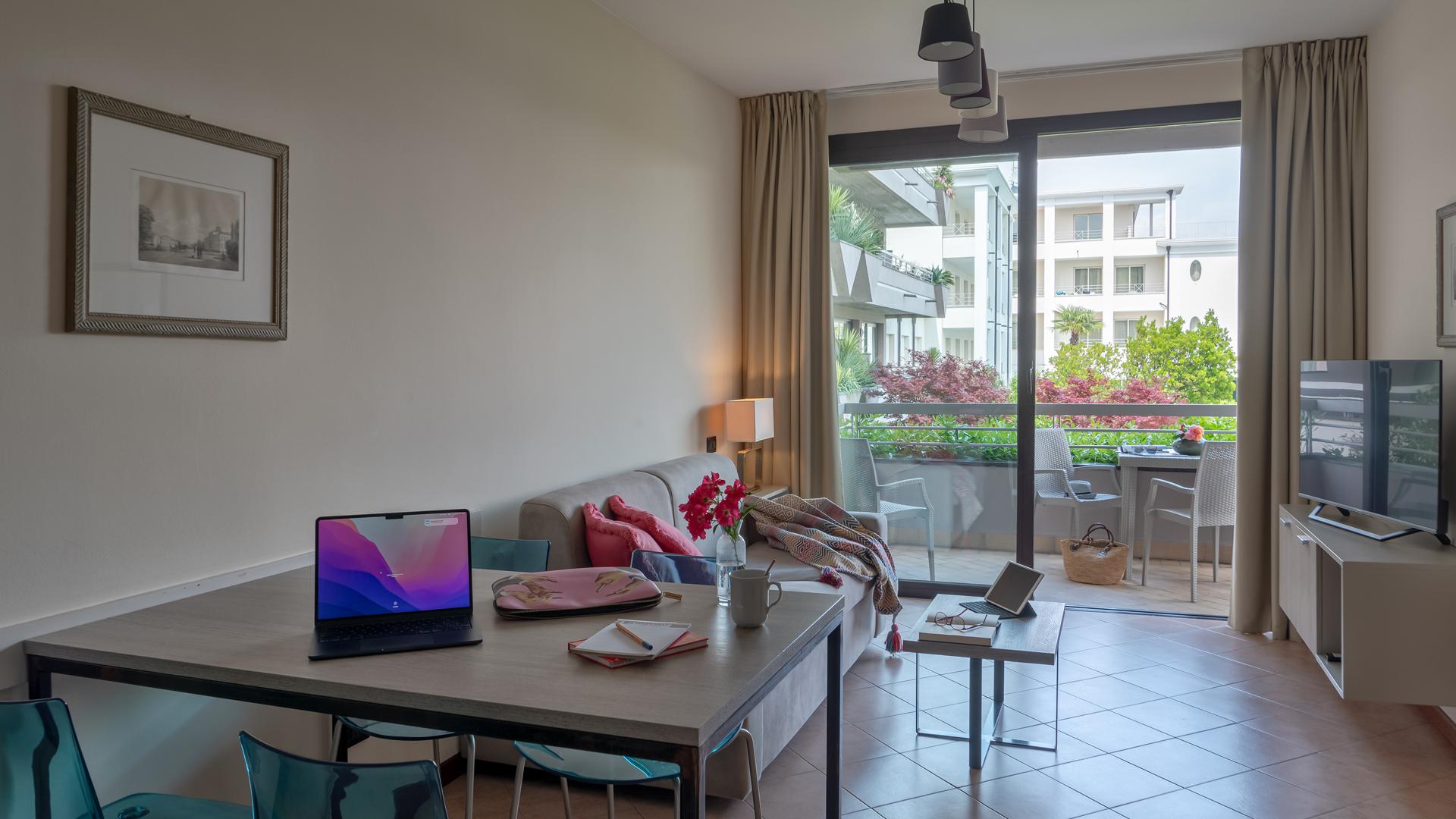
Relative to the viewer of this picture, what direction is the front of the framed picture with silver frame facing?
facing the viewer and to the right of the viewer

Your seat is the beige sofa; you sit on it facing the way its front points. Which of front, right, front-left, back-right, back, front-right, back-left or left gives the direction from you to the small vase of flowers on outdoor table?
left

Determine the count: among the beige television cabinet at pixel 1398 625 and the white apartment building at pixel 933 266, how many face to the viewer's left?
1

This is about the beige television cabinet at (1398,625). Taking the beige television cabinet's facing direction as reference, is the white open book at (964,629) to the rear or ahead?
ahead

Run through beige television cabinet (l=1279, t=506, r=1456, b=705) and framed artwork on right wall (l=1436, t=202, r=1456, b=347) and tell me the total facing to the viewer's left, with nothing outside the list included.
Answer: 2

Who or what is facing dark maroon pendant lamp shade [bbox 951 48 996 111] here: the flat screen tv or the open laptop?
the flat screen tv

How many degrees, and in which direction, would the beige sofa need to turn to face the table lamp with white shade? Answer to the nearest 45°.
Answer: approximately 135° to its left

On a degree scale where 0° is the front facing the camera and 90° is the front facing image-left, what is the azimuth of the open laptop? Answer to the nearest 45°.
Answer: approximately 0°

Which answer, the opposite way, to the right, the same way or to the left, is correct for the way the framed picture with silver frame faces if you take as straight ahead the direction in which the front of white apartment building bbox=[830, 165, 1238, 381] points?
to the left

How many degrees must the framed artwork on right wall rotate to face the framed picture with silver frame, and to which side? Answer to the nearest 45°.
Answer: approximately 45° to its left

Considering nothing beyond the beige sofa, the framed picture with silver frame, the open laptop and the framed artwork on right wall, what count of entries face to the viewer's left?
1

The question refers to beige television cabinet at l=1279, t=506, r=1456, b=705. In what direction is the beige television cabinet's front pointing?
to the viewer's left

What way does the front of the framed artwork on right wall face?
to the viewer's left
